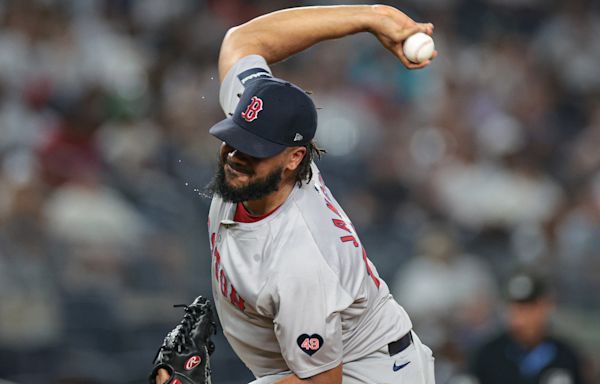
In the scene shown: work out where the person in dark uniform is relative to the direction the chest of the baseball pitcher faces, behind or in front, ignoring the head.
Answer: behind

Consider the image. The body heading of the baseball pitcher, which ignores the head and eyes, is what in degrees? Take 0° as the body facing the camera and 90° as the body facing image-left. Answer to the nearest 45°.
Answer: approximately 45°
